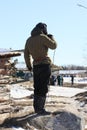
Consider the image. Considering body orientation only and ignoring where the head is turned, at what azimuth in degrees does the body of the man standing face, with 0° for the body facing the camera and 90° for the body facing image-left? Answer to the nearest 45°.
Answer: approximately 225°
